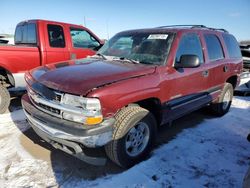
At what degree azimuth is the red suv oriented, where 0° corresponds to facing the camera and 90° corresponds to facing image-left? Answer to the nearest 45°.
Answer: approximately 45°

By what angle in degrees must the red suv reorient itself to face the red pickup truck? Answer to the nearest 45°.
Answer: approximately 90° to its right

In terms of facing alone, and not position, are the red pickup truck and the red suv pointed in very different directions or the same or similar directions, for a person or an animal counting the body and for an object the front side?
very different directions

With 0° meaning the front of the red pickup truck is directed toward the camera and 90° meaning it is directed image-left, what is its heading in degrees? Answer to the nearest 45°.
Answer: approximately 225°

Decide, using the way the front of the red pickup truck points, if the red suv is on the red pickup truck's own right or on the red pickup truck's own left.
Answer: on the red pickup truck's own right
